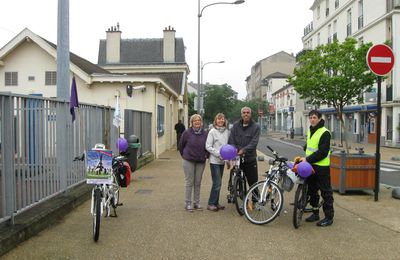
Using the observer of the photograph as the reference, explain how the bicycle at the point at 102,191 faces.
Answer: facing the viewer

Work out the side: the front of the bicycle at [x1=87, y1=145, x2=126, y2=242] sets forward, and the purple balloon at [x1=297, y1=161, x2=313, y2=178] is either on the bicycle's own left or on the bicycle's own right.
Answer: on the bicycle's own left

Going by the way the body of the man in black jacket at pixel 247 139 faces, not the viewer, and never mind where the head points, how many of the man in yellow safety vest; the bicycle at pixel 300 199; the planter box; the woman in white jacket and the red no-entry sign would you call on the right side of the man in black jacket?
1

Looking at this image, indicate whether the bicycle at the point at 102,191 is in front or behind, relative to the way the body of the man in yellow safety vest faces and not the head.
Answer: in front

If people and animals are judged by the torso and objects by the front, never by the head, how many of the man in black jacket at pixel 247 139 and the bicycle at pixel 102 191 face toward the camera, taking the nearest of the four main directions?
2

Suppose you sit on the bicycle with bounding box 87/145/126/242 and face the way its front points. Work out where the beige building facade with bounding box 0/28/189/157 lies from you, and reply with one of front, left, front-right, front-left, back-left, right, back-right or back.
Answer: back

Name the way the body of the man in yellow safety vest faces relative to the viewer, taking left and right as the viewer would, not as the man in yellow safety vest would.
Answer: facing the viewer and to the left of the viewer

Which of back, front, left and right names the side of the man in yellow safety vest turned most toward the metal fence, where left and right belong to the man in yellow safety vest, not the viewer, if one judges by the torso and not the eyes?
front

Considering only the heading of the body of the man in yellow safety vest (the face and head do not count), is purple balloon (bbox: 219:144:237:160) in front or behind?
in front

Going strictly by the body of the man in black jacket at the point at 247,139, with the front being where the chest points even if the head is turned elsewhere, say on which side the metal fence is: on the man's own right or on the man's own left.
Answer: on the man's own right

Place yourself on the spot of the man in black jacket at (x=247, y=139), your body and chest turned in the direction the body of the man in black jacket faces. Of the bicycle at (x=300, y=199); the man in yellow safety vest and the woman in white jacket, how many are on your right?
1
